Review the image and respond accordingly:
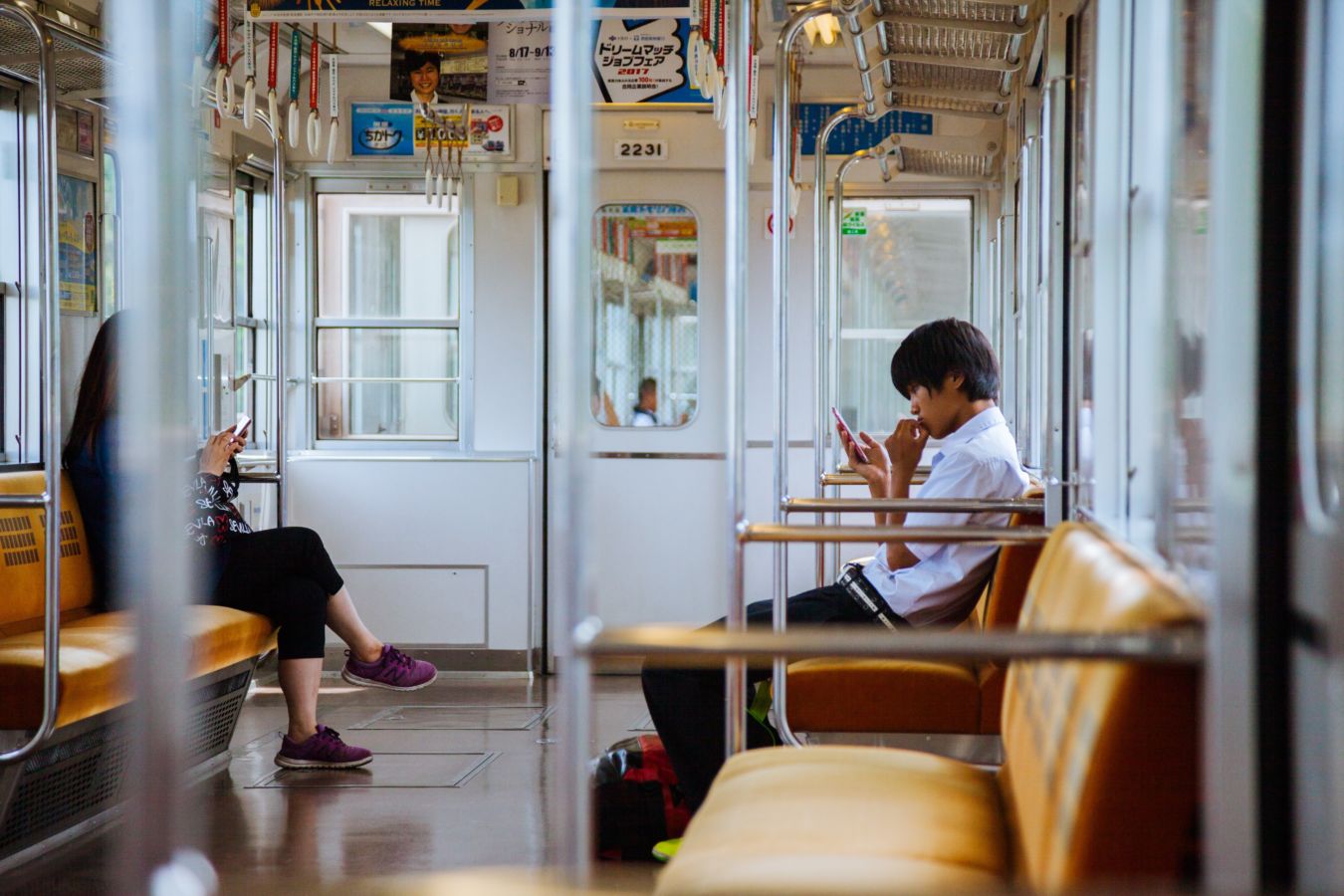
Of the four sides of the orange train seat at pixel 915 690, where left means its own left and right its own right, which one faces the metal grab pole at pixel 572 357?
left

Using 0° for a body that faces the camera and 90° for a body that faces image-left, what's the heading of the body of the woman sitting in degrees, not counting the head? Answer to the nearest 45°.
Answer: approximately 270°

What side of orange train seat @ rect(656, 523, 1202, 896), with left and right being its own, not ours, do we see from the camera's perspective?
left

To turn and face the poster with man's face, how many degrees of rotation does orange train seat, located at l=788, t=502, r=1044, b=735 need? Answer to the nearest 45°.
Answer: approximately 45° to its right

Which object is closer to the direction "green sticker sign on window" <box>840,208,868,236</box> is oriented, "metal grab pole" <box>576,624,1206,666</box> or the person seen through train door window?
the metal grab pole

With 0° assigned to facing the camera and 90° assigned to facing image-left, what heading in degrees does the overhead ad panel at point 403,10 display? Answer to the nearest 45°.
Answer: approximately 0°

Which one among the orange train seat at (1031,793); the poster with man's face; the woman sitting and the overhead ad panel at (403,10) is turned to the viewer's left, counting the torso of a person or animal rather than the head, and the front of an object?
the orange train seat
